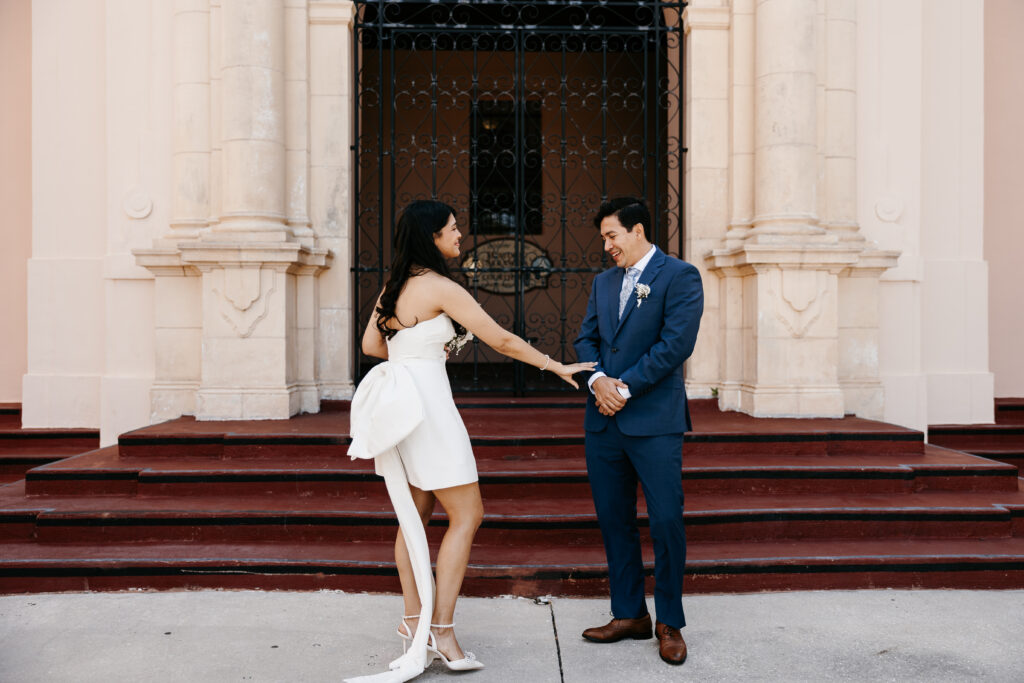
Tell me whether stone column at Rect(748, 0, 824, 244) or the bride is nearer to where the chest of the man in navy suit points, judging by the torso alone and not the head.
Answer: the bride

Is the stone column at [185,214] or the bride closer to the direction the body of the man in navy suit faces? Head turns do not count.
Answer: the bride

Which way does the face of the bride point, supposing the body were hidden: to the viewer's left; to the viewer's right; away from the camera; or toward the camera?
to the viewer's right

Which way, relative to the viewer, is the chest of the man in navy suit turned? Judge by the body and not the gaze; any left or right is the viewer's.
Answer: facing the viewer and to the left of the viewer

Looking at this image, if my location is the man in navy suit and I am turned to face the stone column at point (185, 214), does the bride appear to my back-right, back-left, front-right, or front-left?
front-left

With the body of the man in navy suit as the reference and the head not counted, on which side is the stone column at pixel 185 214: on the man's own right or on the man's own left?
on the man's own right

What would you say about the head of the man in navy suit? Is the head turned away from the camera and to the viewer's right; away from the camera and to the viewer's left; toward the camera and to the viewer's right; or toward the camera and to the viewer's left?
toward the camera and to the viewer's left

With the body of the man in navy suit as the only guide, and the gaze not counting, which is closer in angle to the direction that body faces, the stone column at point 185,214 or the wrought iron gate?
the stone column

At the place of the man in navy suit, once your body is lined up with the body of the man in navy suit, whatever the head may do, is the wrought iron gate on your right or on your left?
on your right

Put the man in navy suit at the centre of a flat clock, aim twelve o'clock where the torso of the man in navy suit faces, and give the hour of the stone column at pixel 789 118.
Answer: The stone column is roughly at 5 o'clock from the man in navy suit.

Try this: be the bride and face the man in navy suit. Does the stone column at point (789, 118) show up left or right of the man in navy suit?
left
